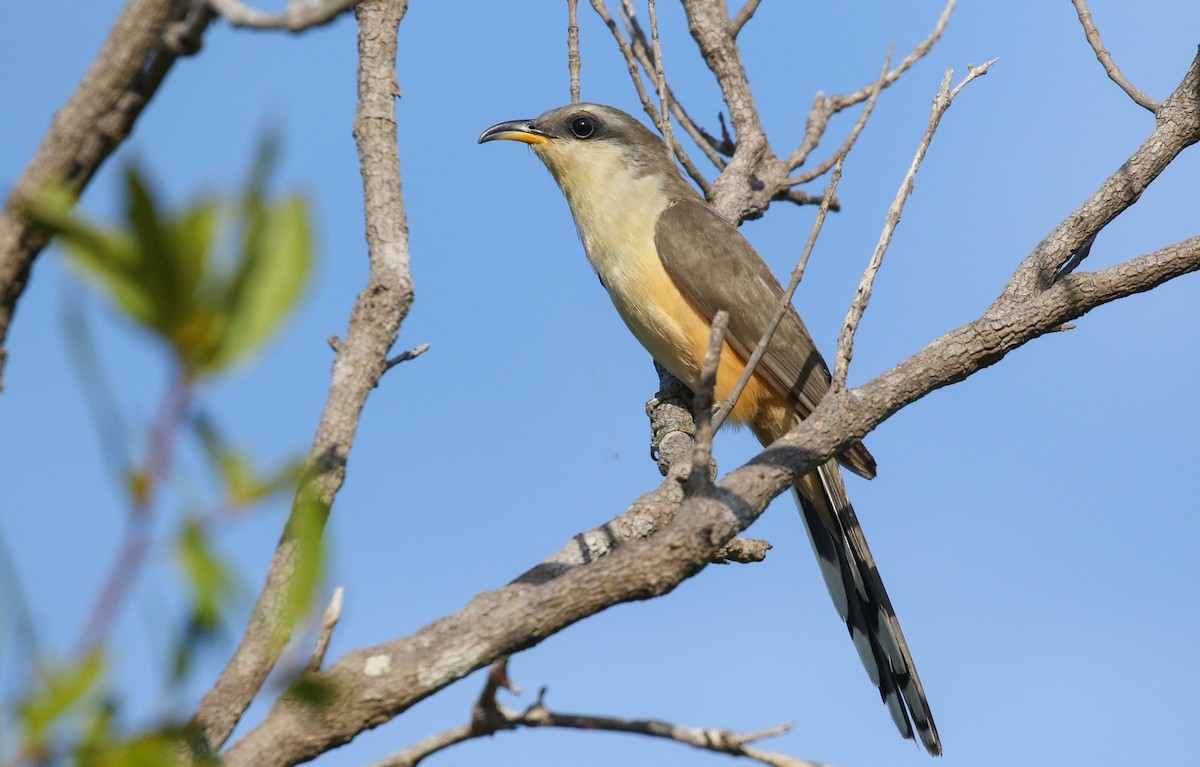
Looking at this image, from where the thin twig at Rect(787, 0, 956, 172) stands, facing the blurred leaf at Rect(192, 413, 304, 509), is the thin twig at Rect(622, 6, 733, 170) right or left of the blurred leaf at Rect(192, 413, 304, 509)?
right

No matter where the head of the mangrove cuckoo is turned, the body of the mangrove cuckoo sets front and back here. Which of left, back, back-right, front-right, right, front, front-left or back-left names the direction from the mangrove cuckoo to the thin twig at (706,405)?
left

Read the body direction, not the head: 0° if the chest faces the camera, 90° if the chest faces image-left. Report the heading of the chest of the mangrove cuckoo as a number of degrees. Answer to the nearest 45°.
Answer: approximately 90°

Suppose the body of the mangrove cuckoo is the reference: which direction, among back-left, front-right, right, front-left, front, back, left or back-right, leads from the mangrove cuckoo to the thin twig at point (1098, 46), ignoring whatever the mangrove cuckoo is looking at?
back-left

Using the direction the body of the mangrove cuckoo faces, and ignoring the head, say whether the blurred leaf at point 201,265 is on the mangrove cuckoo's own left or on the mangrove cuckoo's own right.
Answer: on the mangrove cuckoo's own left
